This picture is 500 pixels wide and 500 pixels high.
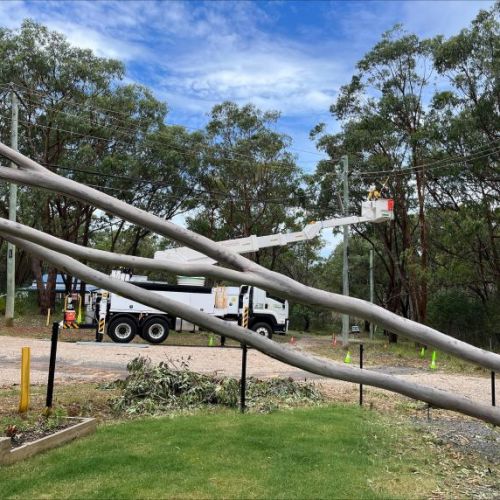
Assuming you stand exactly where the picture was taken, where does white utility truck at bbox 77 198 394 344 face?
facing to the right of the viewer

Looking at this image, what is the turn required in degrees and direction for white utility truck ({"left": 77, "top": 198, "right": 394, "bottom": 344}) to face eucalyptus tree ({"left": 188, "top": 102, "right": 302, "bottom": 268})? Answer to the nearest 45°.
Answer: approximately 90° to its left

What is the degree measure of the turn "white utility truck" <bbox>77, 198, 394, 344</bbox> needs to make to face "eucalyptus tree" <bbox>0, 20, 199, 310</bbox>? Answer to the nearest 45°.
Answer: approximately 135° to its left

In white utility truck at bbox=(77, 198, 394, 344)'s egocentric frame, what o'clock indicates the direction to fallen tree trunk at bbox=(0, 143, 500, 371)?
The fallen tree trunk is roughly at 3 o'clock from the white utility truck.

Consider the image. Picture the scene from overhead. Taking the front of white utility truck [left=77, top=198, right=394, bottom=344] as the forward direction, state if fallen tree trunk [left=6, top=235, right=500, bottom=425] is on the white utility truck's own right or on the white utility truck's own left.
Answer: on the white utility truck's own right

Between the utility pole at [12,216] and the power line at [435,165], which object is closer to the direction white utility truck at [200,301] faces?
the power line

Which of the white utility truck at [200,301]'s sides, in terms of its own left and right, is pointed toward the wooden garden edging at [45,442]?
right

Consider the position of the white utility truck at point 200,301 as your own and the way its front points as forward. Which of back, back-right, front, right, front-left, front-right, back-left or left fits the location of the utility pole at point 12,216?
back

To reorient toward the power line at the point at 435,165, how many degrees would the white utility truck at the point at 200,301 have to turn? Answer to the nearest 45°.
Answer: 0° — it already faces it
